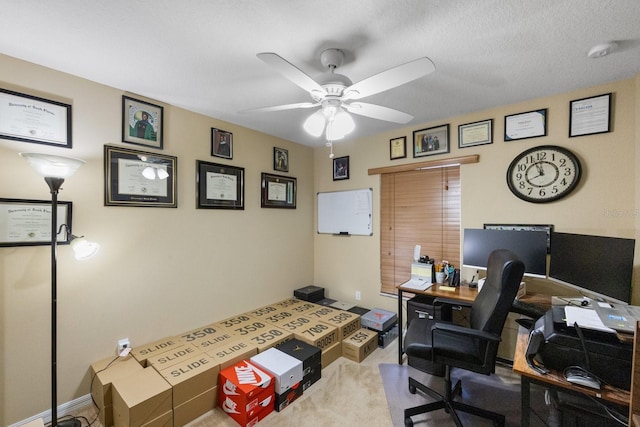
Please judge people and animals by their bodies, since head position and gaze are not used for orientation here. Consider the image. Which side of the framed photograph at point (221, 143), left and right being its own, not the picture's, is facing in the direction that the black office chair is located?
front

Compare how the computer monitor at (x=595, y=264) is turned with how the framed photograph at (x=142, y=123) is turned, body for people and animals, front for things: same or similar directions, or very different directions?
very different directions

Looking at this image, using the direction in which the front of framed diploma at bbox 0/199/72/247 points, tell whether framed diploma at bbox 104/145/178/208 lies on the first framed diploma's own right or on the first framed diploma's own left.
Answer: on the first framed diploma's own left

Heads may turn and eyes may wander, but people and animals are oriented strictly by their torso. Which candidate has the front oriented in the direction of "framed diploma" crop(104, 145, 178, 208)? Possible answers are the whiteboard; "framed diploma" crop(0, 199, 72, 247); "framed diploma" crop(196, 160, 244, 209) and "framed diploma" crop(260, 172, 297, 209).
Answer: the whiteboard

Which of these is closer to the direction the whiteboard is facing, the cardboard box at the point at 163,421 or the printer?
the cardboard box

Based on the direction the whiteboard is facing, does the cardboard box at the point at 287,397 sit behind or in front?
in front

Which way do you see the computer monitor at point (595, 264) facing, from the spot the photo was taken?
facing the viewer and to the left of the viewer

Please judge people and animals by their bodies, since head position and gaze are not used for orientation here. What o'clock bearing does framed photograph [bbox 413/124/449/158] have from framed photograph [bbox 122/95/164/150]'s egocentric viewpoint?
framed photograph [bbox 413/124/449/158] is roughly at 11 o'clock from framed photograph [bbox 122/95/164/150].

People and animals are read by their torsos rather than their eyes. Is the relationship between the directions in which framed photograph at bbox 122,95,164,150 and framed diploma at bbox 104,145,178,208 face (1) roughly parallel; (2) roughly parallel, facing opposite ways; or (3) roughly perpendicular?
roughly parallel

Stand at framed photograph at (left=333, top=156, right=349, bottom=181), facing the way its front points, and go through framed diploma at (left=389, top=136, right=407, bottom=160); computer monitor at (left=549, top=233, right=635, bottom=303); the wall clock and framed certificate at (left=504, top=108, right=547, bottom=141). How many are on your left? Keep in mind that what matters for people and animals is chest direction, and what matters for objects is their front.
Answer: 4

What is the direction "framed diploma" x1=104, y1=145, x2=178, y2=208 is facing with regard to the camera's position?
facing the viewer and to the right of the viewer

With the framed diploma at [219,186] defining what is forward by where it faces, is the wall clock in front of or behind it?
in front

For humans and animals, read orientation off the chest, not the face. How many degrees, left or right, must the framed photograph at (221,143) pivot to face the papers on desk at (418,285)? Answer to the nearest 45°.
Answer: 0° — it already faces it

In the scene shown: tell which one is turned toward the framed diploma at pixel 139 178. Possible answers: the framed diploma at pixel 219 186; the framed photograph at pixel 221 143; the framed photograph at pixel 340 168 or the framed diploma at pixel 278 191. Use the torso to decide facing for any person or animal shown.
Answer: the framed photograph at pixel 340 168

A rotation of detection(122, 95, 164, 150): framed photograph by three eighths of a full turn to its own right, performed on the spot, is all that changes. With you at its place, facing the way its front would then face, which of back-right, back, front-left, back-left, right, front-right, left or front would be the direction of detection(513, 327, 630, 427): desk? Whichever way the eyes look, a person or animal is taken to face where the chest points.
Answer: back-left
